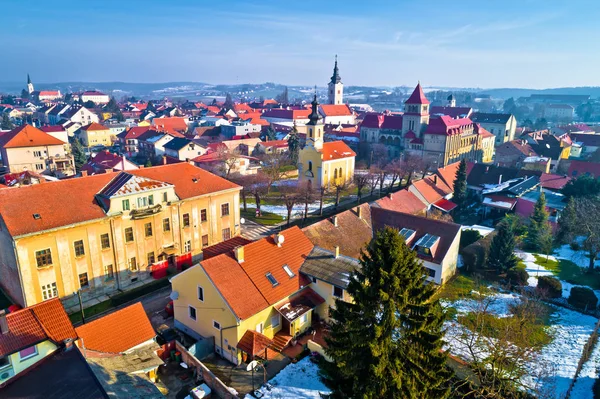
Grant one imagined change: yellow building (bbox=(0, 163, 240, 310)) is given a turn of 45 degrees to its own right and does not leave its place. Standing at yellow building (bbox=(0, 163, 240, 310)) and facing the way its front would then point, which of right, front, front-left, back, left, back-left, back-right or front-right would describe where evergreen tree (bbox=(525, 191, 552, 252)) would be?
left

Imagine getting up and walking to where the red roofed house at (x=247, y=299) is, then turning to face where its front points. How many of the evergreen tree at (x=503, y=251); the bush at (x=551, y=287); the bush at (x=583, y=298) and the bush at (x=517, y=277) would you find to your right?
0

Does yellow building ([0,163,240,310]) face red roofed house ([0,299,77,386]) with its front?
no

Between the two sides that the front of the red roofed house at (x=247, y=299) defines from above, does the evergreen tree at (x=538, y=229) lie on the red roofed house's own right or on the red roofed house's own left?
on the red roofed house's own left

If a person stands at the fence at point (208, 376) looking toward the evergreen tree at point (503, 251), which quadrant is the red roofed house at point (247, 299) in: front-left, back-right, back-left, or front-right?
front-left

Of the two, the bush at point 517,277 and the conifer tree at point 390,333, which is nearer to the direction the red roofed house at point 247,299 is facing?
the conifer tree

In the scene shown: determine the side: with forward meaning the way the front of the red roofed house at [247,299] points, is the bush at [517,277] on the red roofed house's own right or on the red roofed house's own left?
on the red roofed house's own left

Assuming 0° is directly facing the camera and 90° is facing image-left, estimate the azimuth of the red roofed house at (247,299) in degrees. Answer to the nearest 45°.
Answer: approximately 315°

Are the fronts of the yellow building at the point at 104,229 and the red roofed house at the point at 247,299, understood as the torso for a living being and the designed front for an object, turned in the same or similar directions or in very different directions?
same or similar directions

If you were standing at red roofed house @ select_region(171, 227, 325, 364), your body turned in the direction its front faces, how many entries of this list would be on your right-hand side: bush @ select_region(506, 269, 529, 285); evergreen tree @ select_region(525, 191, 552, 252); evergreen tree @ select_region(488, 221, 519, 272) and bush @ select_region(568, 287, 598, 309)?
0

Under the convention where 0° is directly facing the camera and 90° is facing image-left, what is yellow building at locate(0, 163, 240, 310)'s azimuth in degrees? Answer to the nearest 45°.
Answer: approximately 315°

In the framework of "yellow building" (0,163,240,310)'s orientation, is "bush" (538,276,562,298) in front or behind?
in front

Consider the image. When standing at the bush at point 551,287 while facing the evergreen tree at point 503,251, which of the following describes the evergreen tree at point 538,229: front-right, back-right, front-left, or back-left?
front-right

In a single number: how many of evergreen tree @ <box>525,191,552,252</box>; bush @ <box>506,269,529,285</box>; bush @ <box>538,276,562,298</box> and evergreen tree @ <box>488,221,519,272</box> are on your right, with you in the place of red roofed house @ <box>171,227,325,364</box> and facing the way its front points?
0

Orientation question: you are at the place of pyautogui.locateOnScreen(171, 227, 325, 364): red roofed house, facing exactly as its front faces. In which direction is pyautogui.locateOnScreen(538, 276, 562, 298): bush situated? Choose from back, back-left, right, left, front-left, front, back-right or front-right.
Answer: front-left

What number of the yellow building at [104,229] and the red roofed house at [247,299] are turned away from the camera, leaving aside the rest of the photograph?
0
